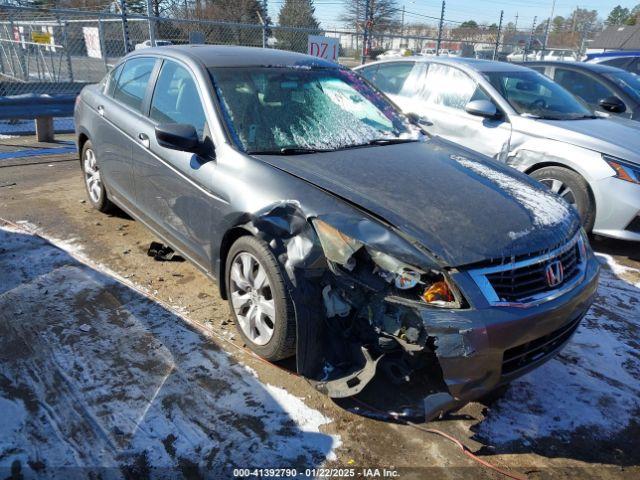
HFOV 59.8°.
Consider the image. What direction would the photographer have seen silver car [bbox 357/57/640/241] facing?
facing the viewer and to the right of the viewer

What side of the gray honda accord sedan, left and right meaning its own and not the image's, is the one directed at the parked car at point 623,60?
left

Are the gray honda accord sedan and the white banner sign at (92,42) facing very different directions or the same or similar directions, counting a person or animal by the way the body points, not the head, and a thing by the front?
same or similar directions

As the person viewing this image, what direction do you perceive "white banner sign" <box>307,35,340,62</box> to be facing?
facing the viewer

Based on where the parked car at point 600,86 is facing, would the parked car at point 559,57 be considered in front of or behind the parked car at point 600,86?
behind

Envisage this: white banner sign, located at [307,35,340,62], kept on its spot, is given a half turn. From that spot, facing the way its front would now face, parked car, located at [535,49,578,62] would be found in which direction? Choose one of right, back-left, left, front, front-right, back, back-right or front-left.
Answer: front-right

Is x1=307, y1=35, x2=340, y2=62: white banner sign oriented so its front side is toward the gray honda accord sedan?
yes

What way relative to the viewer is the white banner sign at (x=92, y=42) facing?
toward the camera

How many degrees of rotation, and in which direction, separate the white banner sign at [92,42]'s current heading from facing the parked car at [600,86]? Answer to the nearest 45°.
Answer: approximately 45° to its left

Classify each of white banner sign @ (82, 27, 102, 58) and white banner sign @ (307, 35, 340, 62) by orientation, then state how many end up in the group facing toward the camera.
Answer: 2
